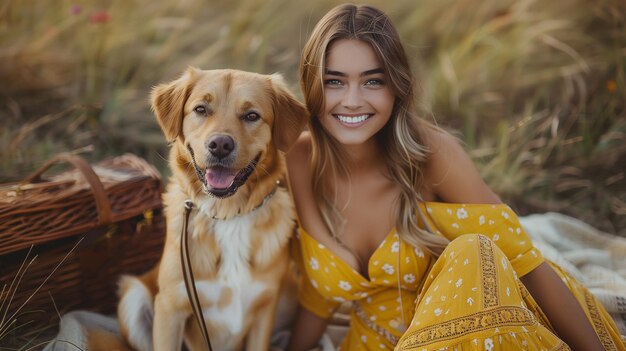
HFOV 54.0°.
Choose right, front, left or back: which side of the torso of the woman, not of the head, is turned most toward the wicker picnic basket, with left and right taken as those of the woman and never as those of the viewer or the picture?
right

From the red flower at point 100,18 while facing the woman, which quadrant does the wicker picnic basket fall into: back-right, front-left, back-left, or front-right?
front-right

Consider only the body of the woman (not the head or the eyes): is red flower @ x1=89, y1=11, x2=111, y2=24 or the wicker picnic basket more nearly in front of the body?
the wicker picnic basket

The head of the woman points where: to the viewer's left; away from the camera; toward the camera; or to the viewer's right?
toward the camera

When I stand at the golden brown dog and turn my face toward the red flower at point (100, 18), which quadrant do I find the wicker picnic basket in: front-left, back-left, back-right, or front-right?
front-left

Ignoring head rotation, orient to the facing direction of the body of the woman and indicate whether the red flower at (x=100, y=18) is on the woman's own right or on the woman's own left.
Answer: on the woman's own right

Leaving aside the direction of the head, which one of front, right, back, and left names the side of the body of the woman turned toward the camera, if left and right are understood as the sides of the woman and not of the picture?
front

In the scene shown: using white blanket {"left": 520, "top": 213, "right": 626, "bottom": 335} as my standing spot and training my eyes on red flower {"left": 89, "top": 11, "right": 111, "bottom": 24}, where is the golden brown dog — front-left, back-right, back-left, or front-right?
front-left
